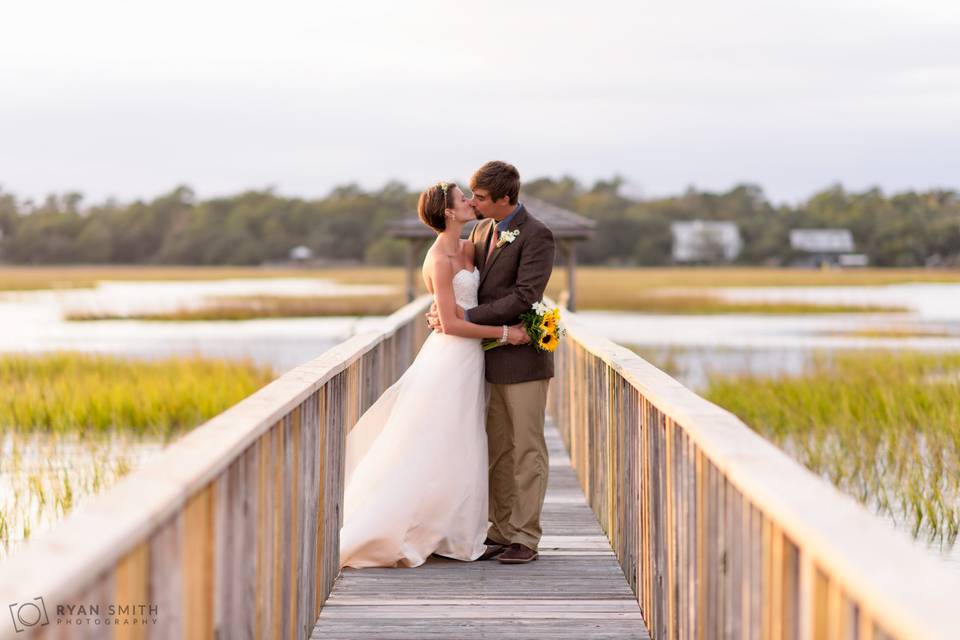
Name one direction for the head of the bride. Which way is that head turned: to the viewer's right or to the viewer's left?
to the viewer's right

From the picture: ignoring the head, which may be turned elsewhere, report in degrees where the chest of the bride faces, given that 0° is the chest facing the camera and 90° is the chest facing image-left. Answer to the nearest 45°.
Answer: approximately 270°

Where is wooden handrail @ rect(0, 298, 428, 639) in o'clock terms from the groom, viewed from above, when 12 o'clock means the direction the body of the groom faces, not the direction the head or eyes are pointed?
The wooden handrail is roughly at 11 o'clock from the groom.

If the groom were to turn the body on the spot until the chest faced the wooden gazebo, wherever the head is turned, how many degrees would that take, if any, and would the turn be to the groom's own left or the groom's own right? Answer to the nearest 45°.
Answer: approximately 135° to the groom's own right

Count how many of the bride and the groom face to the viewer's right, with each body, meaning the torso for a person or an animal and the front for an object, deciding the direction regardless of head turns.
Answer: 1
